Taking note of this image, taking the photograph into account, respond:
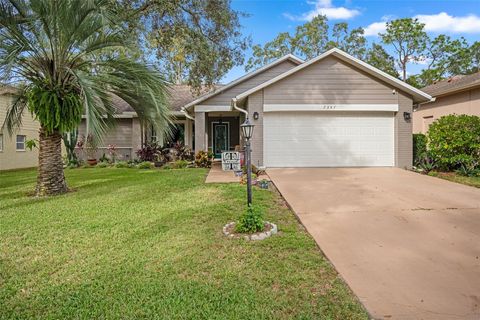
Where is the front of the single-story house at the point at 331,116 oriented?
toward the camera

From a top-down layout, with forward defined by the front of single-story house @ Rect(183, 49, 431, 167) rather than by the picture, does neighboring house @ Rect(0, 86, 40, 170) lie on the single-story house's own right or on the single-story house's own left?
on the single-story house's own right

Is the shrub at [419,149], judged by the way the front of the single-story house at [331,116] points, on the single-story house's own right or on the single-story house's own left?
on the single-story house's own left

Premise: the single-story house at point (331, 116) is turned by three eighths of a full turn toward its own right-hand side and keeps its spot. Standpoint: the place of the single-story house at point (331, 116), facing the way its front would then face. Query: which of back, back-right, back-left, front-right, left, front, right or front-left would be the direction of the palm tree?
left
